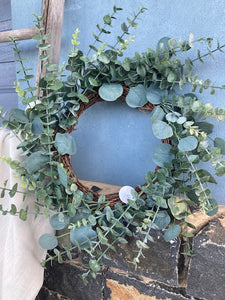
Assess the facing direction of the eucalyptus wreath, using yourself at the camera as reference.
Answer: facing the viewer
